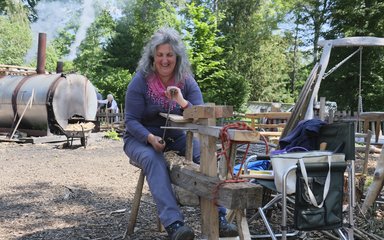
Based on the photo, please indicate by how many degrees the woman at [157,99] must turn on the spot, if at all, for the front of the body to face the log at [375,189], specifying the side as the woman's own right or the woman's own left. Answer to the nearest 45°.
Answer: approximately 45° to the woman's own left

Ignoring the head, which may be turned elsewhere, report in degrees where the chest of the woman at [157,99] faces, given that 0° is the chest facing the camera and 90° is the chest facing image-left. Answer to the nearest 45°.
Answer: approximately 315°

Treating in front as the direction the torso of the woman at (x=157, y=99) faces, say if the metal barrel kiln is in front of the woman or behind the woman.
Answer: behind

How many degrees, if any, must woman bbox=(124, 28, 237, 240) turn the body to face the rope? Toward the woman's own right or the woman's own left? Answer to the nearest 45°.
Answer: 0° — they already face it

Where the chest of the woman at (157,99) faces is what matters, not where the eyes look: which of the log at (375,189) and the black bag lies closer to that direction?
the black bag

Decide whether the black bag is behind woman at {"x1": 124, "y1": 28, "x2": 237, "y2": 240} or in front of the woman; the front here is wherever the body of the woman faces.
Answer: in front

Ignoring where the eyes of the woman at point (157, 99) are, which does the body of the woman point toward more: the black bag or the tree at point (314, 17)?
the black bag

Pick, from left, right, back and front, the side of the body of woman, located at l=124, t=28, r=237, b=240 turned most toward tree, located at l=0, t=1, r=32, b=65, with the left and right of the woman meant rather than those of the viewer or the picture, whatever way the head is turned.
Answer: back
